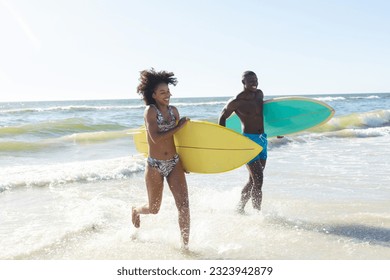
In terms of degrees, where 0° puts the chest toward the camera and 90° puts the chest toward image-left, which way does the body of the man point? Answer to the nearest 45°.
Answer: approximately 315°

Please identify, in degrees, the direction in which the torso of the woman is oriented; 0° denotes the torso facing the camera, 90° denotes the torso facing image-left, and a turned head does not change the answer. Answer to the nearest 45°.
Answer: approximately 315°

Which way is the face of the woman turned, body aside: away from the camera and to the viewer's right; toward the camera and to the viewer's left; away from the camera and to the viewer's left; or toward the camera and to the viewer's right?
toward the camera and to the viewer's right

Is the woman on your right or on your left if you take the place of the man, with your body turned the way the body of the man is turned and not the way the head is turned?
on your right

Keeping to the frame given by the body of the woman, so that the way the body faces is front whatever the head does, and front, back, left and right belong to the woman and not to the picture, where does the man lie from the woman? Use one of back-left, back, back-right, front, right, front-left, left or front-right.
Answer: left
